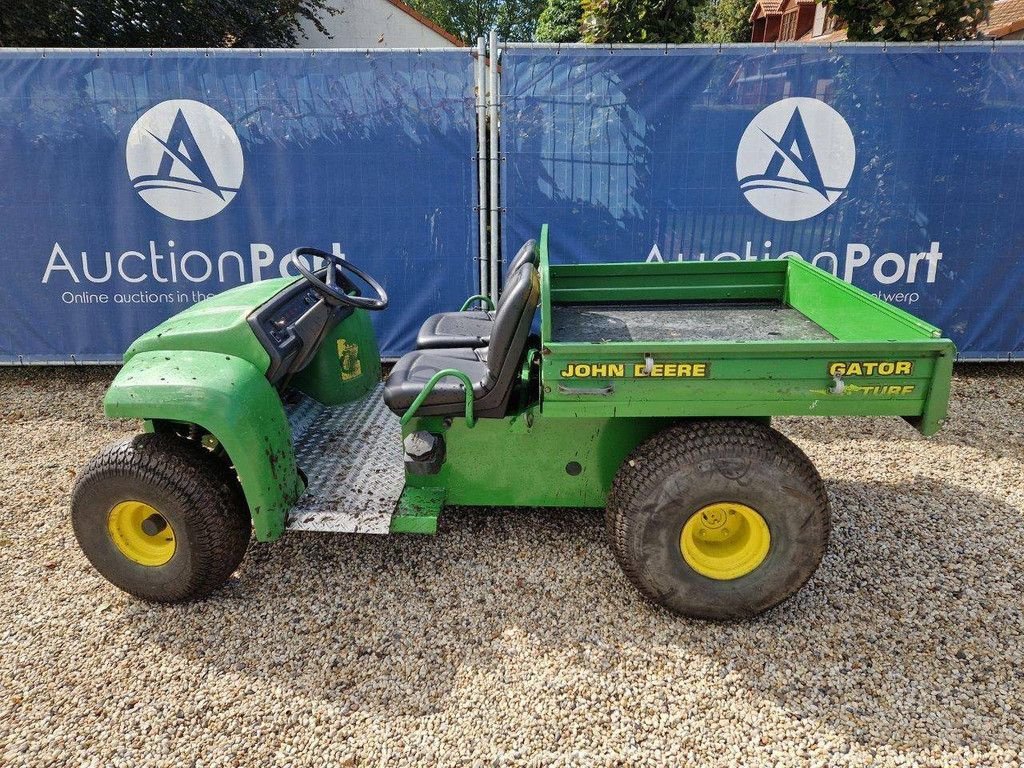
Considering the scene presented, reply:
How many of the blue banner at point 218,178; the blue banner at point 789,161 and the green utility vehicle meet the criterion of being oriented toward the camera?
2

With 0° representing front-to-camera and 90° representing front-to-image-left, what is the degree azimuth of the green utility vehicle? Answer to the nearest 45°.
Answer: approximately 90°

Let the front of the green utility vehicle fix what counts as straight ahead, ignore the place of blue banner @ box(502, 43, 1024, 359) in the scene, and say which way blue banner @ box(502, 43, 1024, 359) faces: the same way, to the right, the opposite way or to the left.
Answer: to the left

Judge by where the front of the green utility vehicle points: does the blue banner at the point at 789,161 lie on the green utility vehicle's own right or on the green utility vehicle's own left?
on the green utility vehicle's own right

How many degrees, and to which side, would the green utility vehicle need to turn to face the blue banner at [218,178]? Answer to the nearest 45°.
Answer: approximately 45° to its right

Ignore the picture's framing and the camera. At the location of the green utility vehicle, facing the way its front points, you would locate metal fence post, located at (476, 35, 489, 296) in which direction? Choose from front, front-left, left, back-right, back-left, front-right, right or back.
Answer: right

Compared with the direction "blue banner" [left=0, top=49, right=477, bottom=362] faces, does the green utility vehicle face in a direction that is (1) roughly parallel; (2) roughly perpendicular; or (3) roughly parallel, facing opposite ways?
roughly perpendicular

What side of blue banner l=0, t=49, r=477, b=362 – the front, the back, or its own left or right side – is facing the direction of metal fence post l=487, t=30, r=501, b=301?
left

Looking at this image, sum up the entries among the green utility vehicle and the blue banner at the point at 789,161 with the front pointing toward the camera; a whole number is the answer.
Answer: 1

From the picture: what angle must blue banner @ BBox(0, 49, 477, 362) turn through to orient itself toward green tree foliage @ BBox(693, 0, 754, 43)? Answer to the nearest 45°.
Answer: approximately 135° to its left

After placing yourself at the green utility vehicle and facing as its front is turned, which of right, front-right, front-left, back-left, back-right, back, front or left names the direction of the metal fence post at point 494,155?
right

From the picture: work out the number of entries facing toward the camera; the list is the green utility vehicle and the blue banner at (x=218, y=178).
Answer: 1

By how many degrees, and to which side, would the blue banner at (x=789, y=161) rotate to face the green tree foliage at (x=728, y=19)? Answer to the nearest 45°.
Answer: approximately 180°

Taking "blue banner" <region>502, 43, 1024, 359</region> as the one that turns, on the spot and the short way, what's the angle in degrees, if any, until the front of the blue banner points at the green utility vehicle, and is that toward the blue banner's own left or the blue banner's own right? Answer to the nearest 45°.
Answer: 0° — it already faces it
